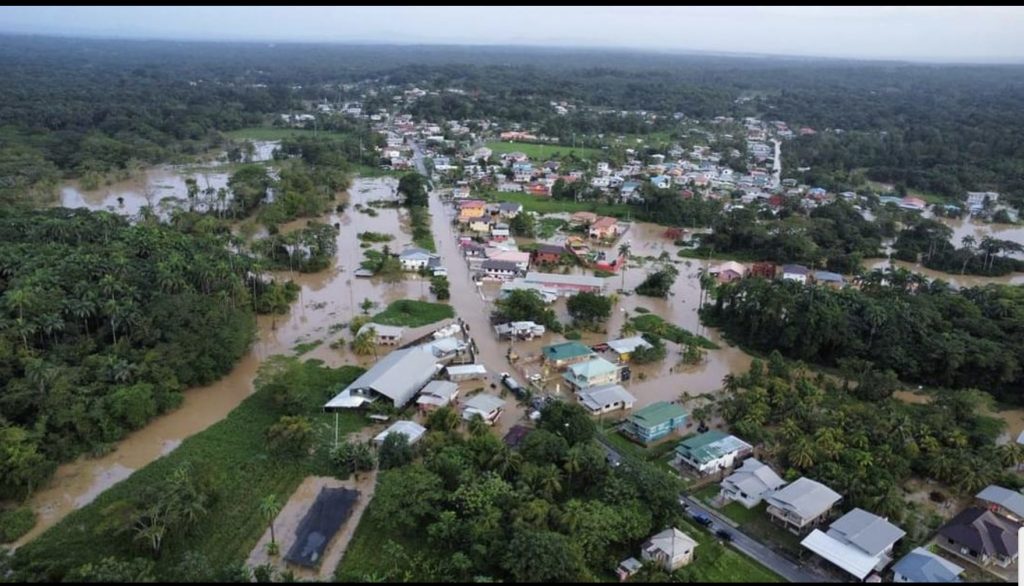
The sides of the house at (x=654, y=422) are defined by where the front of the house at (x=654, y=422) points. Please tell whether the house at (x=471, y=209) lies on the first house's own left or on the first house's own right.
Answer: on the first house's own right

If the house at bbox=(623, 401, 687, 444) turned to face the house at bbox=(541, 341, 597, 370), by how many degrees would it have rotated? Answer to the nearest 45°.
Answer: approximately 90° to its right

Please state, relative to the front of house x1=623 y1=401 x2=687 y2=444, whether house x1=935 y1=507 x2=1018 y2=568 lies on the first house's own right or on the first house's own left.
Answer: on the first house's own left

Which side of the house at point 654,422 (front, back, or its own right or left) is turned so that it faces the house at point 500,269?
right

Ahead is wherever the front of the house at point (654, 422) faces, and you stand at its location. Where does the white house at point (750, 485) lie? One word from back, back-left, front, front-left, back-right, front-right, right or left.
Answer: left

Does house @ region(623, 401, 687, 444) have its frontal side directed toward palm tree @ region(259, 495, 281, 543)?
yes

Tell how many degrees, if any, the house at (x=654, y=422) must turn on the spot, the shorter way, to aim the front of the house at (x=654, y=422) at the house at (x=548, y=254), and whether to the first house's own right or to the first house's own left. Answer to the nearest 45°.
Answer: approximately 135° to the first house's own right

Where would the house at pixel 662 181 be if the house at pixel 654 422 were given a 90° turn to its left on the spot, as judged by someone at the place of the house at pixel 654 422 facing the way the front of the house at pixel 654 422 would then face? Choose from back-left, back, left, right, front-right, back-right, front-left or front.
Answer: back-left

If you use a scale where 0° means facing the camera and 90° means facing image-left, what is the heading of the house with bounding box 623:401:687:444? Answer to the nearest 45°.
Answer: approximately 45°

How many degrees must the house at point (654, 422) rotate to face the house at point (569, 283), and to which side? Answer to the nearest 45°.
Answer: approximately 135° to its right

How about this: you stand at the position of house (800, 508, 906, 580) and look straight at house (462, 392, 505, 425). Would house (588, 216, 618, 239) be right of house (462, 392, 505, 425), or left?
right

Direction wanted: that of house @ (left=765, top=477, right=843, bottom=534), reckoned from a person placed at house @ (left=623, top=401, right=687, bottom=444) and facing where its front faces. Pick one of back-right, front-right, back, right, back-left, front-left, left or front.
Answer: left
